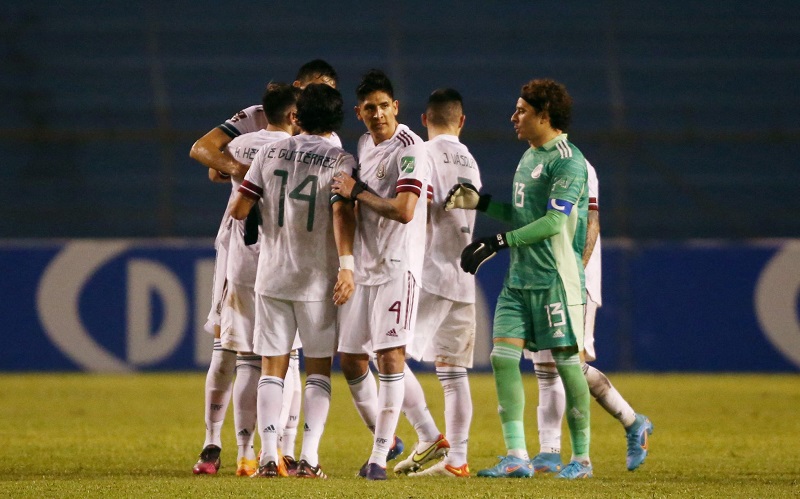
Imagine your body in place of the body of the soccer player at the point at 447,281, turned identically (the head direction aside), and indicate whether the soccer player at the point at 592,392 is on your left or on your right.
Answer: on your right

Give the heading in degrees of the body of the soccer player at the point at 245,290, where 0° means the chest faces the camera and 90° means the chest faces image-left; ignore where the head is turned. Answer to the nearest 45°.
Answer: approximately 225°

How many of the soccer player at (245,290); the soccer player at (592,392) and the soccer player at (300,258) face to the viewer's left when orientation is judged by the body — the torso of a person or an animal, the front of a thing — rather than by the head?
1

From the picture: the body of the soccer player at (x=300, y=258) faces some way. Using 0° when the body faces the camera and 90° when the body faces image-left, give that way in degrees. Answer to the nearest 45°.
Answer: approximately 180°

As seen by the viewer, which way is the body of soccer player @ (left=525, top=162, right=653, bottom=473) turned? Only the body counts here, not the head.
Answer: to the viewer's left

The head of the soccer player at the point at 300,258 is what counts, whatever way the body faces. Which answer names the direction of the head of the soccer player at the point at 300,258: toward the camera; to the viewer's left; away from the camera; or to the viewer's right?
away from the camera

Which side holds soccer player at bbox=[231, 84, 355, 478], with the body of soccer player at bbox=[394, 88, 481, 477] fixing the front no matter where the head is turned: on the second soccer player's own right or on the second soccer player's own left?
on the second soccer player's own left

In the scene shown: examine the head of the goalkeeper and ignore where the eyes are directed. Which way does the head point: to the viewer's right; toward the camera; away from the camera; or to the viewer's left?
to the viewer's left

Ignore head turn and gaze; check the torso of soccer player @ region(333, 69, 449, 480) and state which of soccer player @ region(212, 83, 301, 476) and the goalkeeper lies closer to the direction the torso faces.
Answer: the soccer player

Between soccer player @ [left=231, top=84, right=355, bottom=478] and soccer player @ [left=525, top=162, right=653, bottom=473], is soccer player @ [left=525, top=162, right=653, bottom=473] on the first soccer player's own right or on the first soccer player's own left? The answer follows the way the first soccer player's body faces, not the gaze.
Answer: on the first soccer player's own right
